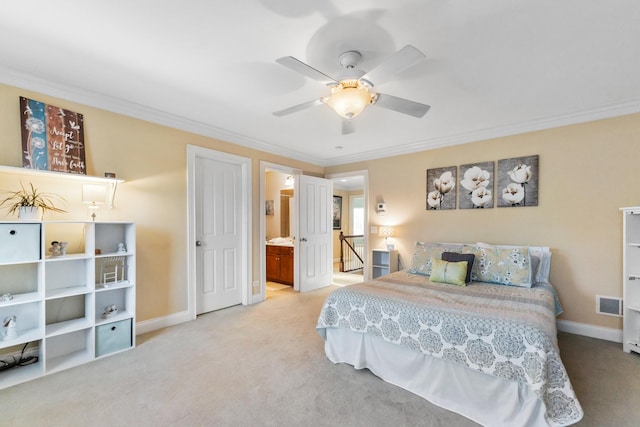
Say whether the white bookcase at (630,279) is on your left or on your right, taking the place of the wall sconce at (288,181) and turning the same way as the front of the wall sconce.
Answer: on your left

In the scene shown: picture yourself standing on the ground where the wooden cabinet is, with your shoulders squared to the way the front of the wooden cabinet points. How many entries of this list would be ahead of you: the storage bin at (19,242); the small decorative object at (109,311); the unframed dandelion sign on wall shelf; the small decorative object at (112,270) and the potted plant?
5

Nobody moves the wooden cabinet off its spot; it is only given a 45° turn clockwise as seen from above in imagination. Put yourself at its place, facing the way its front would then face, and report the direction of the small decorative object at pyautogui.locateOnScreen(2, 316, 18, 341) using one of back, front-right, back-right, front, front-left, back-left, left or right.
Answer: front-left

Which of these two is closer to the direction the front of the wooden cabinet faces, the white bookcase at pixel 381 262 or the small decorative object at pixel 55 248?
the small decorative object

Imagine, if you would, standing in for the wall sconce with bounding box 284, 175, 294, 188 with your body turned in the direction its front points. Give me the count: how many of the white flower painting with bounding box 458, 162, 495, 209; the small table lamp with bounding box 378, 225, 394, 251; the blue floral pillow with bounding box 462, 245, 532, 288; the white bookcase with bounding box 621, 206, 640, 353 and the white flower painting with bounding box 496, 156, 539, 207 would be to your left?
5

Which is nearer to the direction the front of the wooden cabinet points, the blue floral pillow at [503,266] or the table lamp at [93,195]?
the table lamp

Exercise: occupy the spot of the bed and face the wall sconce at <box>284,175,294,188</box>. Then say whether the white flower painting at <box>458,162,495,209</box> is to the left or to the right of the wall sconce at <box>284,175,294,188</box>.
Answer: right

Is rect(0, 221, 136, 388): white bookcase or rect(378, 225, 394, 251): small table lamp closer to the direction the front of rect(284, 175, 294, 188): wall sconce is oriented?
the white bookcase

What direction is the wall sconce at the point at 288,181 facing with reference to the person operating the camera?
facing the viewer and to the left of the viewer
